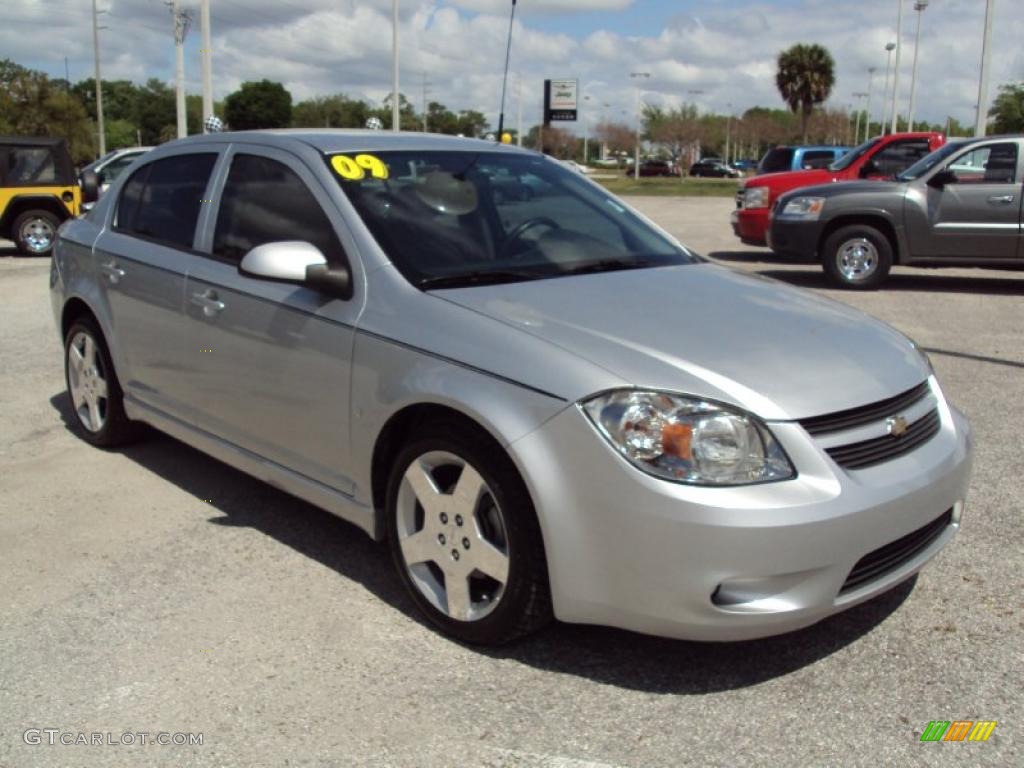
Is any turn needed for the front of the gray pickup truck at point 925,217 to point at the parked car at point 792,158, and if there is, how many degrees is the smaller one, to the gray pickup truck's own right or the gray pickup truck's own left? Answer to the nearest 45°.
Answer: approximately 90° to the gray pickup truck's own right

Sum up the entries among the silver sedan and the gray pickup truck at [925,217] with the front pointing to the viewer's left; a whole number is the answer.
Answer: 1

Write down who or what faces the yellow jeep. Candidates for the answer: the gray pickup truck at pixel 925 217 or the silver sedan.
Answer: the gray pickup truck

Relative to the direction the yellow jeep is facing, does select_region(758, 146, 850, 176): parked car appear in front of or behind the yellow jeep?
behind

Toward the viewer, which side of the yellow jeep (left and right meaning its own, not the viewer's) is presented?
left

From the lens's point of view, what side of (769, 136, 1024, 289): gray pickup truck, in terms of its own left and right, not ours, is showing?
left

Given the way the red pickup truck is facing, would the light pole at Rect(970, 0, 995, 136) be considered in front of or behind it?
behind

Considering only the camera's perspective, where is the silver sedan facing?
facing the viewer and to the right of the viewer

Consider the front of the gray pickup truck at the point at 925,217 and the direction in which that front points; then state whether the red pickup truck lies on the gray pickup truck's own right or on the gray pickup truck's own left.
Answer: on the gray pickup truck's own right

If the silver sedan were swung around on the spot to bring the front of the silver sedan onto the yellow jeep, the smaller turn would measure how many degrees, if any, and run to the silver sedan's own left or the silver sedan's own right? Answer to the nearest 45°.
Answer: approximately 180°

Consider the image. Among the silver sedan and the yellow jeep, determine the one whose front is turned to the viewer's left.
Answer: the yellow jeep

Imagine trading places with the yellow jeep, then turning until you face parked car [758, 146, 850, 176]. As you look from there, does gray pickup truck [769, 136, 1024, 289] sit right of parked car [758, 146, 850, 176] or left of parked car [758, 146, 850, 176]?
right

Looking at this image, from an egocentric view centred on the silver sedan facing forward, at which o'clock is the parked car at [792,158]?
The parked car is roughly at 8 o'clock from the silver sedan.

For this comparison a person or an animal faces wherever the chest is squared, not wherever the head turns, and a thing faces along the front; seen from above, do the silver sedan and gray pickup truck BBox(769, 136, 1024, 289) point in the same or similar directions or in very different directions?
very different directions

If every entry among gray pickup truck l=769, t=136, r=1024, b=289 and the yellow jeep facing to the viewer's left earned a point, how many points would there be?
2
